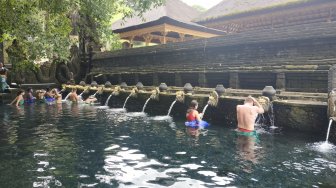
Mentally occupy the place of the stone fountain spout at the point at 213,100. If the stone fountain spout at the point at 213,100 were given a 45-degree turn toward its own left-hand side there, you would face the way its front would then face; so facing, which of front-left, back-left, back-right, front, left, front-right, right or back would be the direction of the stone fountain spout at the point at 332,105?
front-left

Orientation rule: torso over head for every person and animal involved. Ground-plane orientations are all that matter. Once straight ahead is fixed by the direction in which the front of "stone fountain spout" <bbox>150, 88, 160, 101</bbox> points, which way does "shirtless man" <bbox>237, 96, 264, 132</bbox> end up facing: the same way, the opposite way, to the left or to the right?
the opposite way

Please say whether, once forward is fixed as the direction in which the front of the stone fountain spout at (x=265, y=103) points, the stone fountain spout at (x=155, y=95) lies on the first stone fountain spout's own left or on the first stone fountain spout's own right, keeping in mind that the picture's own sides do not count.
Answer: on the first stone fountain spout's own right

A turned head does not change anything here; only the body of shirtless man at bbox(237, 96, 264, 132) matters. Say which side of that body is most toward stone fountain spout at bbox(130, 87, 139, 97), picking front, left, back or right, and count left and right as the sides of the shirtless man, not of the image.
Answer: left

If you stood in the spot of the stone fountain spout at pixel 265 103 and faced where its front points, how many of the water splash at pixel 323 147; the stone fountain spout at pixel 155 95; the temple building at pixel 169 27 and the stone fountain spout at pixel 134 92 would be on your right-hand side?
3

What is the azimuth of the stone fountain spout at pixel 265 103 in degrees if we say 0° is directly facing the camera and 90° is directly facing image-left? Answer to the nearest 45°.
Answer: approximately 45°

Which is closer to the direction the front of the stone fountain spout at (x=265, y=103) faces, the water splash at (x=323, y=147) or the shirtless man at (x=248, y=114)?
the shirtless man

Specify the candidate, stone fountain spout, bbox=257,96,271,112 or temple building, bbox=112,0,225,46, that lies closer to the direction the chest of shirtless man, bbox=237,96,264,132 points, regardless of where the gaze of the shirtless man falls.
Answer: the stone fountain spout

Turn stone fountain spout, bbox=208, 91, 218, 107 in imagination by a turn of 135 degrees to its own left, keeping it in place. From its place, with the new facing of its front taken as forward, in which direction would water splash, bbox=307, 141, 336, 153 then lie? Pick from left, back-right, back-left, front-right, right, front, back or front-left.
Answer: front-right

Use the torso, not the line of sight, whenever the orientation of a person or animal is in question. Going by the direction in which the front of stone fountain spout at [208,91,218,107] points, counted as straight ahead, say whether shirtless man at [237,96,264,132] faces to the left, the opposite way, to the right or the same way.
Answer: the opposite way

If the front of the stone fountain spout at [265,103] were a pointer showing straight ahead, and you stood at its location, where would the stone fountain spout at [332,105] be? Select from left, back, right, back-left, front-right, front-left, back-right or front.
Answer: left

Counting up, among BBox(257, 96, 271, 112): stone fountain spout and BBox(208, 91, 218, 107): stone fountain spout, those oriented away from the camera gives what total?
0

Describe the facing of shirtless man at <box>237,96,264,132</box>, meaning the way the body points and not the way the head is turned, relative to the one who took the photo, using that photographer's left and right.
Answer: facing away from the viewer and to the right of the viewer

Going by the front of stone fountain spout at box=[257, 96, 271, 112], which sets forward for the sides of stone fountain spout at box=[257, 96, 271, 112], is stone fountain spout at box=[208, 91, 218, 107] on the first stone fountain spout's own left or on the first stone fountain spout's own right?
on the first stone fountain spout's own right
